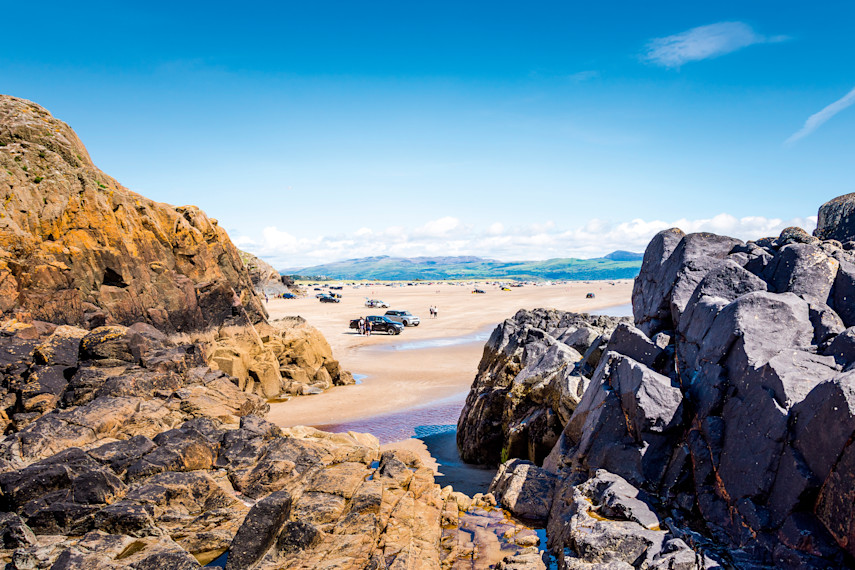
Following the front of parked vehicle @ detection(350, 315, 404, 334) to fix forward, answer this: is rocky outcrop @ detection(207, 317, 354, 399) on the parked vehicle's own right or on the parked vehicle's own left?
on the parked vehicle's own right

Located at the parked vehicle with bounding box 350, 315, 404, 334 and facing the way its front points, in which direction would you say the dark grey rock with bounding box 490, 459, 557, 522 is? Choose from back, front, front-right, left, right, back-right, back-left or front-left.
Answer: front-right

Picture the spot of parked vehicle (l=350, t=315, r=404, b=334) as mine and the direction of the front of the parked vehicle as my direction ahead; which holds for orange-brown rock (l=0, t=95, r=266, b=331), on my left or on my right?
on my right

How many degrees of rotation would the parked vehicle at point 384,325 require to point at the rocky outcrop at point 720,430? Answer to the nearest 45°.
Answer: approximately 45° to its right

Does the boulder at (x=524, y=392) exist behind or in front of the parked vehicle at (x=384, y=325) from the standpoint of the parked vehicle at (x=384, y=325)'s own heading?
in front

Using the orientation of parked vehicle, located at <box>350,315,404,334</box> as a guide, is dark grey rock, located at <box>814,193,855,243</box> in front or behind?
in front
